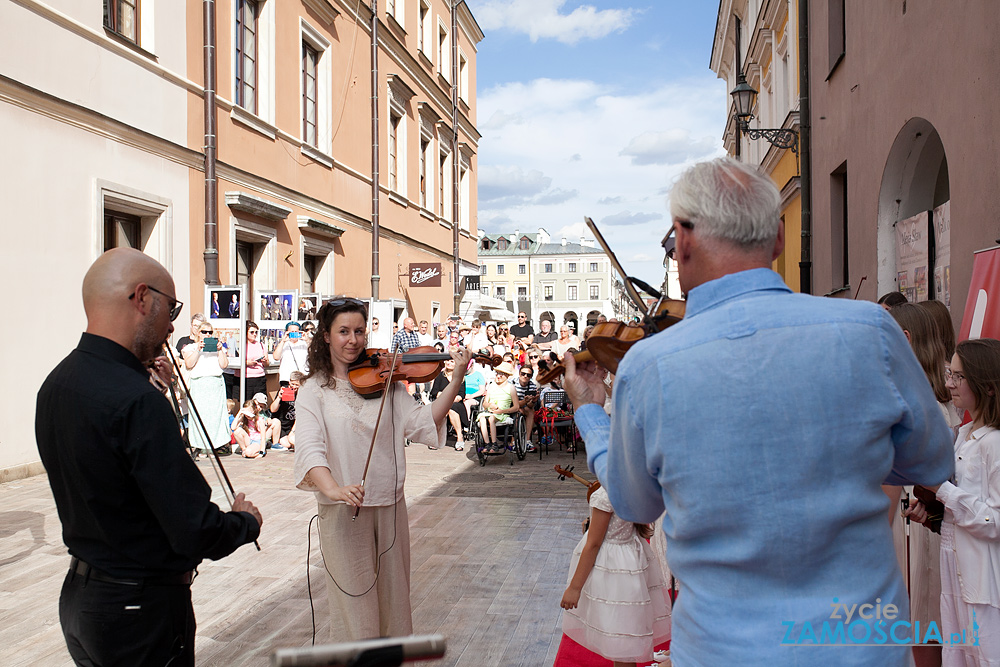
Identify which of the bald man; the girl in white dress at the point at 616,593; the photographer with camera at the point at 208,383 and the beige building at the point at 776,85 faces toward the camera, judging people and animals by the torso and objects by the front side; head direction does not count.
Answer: the photographer with camera

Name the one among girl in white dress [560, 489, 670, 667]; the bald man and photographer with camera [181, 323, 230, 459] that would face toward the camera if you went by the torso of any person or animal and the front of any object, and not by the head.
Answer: the photographer with camera

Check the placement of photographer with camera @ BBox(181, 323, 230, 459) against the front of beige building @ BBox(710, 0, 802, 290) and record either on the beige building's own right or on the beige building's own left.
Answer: on the beige building's own left

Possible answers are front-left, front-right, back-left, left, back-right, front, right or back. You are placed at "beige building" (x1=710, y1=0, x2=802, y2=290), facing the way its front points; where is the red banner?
left

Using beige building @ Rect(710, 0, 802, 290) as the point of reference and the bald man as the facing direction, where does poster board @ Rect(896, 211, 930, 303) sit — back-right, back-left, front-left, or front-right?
front-left

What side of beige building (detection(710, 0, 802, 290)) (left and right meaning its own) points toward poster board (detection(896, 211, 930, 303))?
left

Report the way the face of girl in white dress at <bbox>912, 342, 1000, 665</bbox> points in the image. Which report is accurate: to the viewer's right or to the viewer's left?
to the viewer's left

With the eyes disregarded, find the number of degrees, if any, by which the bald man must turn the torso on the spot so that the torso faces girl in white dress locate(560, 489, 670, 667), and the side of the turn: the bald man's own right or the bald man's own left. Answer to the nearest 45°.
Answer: approximately 45° to the bald man's own right

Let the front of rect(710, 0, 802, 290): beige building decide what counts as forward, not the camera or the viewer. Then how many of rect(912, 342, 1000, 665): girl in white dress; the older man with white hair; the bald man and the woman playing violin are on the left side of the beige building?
4

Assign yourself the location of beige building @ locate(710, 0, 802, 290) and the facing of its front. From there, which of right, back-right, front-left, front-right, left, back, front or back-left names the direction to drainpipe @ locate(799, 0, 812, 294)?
left

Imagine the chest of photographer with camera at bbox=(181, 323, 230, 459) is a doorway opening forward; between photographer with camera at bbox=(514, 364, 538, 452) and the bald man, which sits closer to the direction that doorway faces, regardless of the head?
the bald man

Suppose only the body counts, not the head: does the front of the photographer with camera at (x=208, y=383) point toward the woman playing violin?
yes

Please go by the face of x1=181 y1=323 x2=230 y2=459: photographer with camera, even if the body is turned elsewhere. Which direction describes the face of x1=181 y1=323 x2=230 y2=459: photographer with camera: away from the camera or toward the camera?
toward the camera

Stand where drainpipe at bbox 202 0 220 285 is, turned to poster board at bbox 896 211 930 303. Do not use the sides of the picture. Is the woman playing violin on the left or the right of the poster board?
right

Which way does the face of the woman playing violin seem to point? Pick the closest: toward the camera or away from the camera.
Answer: toward the camera

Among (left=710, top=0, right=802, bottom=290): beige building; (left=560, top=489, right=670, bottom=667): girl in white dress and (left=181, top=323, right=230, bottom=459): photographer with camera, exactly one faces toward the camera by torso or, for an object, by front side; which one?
the photographer with camera

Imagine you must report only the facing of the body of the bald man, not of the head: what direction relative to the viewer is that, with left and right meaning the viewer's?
facing away from the viewer and to the right of the viewer

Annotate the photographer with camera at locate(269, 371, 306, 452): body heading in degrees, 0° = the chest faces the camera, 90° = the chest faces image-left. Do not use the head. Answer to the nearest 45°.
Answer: approximately 315°
